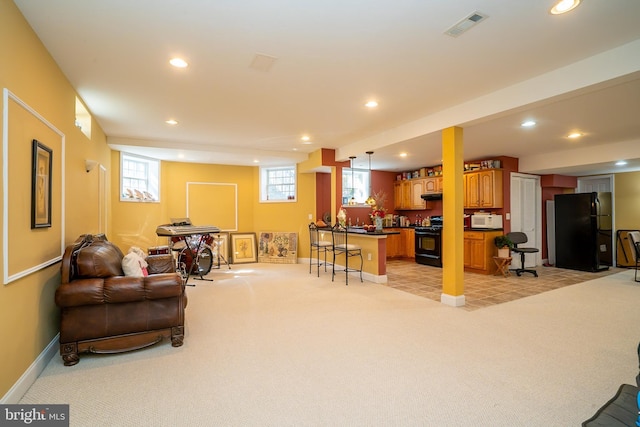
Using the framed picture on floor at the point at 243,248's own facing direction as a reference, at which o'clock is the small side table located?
The small side table is roughly at 10 o'clock from the framed picture on floor.

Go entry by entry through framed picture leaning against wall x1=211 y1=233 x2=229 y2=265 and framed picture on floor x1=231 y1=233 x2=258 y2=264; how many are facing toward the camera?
2

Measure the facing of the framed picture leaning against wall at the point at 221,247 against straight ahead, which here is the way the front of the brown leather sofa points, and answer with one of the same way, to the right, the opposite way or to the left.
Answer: to the right

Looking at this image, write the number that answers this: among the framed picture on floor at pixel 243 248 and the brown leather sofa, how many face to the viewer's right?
1

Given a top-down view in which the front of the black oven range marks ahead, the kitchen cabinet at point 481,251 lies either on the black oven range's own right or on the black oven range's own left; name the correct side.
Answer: on the black oven range's own left

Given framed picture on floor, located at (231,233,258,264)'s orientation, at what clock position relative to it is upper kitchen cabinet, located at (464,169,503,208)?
The upper kitchen cabinet is roughly at 10 o'clock from the framed picture on floor.
